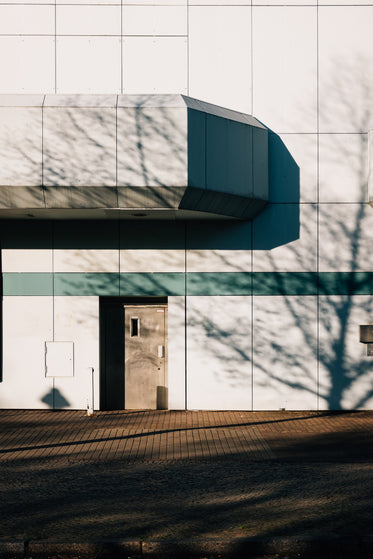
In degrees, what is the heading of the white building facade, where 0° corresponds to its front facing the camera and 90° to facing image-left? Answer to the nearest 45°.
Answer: approximately 0°

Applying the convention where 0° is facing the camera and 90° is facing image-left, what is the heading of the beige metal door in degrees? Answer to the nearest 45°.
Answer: approximately 0°
